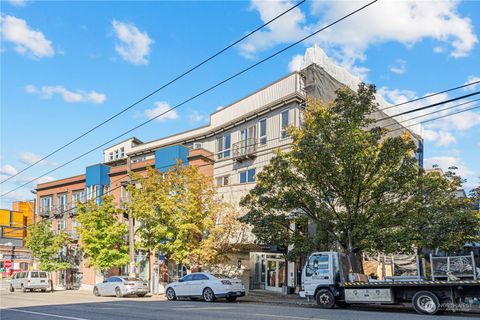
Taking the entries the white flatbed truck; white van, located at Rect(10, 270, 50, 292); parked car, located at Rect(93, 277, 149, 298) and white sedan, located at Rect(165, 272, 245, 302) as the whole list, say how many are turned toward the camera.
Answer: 0

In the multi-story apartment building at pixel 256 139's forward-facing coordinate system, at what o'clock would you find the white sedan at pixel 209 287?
The white sedan is roughly at 11 o'clock from the multi-story apartment building.

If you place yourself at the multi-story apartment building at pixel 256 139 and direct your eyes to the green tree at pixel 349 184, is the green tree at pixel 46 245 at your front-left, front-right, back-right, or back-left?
back-right

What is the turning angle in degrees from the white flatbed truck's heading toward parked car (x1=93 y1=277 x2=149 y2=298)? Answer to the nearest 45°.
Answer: approximately 45° to its right

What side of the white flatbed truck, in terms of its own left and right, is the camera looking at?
left

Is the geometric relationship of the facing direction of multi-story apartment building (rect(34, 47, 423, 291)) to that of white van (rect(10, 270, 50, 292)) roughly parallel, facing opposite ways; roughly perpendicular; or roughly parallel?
roughly perpendicular

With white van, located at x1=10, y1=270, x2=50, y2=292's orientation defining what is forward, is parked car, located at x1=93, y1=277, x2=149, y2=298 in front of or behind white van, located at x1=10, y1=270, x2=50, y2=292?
behind

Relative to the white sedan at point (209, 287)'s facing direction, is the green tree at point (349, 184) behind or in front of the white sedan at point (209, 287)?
behind

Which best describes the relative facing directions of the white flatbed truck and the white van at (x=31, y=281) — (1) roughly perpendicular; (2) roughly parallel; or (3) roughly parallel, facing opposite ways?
roughly parallel

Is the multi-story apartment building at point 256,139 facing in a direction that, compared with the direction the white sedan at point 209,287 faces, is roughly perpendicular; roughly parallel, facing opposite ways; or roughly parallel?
roughly perpendicular

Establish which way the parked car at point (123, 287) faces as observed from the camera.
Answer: facing away from the viewer and to the left of the viewer

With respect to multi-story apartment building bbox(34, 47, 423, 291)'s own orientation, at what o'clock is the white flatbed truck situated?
The white flatbed truck is roughly at 10 o'clock from the multi-story apartment building.

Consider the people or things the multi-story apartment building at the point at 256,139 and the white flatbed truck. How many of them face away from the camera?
0
